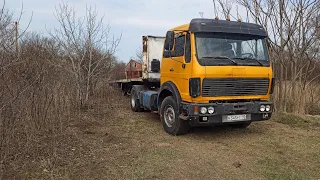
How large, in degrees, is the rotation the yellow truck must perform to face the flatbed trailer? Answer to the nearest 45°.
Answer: approximately 180°

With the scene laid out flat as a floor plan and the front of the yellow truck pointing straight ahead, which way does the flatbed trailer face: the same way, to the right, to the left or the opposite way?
the same way

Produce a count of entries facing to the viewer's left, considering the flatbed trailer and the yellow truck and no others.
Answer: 0

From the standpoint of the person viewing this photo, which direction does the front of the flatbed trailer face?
facing the viewer and to the right of the viewer

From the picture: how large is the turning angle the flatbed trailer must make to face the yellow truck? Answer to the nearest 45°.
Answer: approximately 45° to its right
